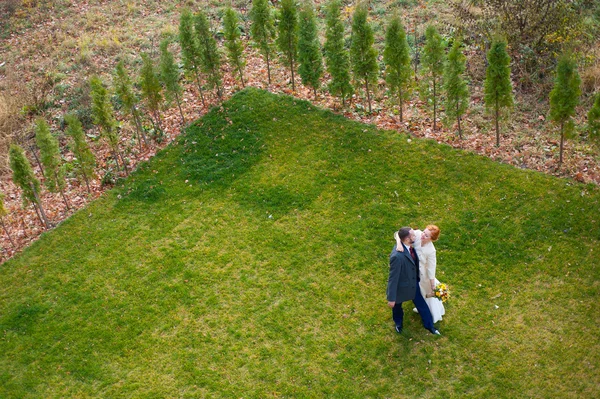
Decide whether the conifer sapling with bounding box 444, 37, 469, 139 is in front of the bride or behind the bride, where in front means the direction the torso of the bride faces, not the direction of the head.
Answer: behind

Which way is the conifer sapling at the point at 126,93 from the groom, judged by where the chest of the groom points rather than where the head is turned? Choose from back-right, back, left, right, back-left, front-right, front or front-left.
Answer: back

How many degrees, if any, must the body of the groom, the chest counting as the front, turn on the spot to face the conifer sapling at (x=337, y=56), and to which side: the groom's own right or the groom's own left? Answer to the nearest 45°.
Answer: approximately 135° to the groom's own left

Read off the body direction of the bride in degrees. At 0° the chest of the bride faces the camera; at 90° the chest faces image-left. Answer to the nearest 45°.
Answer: approximately 45°

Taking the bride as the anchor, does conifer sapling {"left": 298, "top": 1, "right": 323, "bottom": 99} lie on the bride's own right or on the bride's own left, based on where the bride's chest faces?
on the bride's own right

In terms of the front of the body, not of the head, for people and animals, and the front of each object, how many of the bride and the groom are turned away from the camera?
0

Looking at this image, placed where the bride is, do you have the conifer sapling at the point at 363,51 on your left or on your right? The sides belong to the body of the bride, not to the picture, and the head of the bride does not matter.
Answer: on your right

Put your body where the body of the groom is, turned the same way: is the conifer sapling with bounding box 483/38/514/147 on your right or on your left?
on your left
